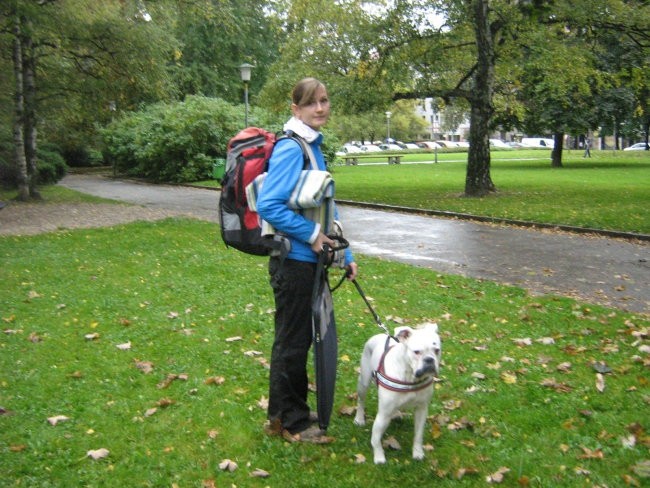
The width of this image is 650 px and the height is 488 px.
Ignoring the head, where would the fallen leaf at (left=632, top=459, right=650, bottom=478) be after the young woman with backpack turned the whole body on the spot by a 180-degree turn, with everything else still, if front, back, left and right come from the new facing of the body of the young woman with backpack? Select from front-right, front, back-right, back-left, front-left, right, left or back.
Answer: back

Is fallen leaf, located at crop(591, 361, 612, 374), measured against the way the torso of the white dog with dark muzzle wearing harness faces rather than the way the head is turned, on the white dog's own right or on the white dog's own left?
on the white dog's own left

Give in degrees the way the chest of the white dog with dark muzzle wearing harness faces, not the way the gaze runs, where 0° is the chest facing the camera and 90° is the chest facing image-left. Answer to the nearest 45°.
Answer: approximately 315°

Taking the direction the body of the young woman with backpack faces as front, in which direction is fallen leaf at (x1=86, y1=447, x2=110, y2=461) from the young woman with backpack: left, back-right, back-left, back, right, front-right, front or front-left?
back

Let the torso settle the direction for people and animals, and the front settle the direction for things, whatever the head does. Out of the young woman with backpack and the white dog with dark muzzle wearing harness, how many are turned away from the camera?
0

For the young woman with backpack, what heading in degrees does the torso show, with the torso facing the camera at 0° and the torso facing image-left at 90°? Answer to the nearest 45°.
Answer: approximately 270°

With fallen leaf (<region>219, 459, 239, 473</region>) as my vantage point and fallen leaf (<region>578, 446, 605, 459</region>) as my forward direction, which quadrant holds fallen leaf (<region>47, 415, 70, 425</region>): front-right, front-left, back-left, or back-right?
back-left
